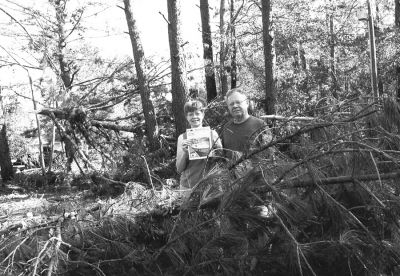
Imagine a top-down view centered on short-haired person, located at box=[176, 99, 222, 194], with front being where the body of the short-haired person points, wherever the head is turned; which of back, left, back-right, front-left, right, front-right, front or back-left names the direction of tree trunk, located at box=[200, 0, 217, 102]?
back

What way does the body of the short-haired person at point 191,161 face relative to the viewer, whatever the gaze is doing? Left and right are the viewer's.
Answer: facing the viewer

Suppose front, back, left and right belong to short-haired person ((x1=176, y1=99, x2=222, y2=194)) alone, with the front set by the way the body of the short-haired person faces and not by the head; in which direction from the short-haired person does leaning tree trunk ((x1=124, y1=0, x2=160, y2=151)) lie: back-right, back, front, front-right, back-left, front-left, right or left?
back

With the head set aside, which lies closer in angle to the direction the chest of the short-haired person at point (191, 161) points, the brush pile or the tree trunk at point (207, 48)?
the brush pile

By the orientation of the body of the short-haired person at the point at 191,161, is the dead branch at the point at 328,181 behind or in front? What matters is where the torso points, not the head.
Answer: in front

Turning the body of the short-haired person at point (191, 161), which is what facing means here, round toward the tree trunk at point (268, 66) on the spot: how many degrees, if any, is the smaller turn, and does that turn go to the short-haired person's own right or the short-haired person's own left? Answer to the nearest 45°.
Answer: approximately 180°

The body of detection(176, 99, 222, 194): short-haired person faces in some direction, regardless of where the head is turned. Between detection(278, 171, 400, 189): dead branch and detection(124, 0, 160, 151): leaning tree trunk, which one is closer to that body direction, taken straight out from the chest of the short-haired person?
the dead branch

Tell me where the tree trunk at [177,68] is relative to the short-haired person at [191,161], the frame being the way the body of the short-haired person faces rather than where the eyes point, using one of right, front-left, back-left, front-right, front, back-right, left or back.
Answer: back

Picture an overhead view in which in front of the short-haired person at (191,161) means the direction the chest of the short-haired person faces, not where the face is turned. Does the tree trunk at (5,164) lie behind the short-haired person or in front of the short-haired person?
behind
